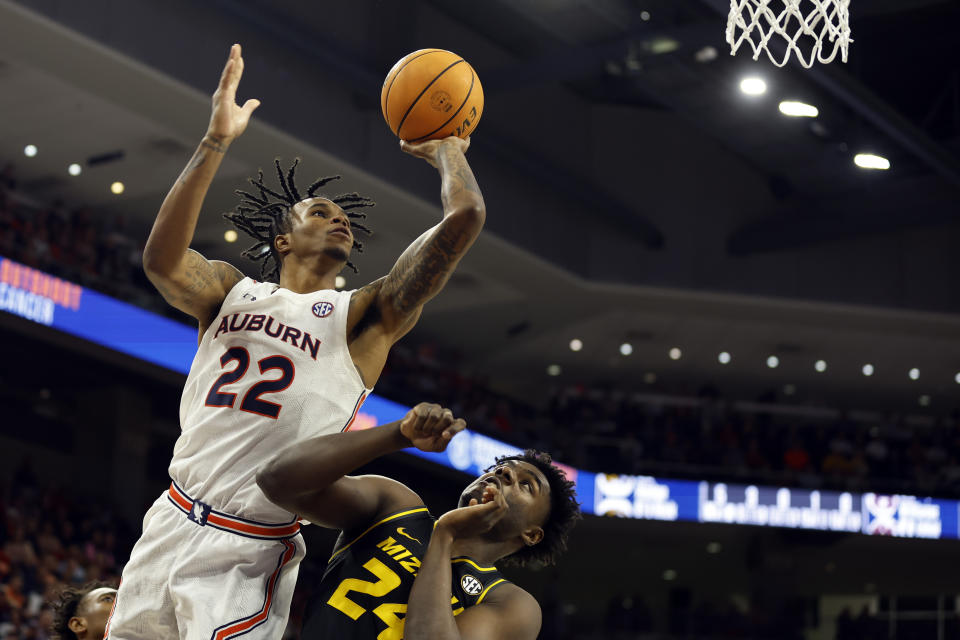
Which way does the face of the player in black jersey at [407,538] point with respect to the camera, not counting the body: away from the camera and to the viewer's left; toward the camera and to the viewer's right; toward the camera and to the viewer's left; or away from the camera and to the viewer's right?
toward the camera and to the viewer's left

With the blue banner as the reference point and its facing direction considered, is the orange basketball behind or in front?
in front

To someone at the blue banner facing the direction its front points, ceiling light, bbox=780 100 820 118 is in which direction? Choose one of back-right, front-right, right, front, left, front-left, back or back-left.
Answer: front

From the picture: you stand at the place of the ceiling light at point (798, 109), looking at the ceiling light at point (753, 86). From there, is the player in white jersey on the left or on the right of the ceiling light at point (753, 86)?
left

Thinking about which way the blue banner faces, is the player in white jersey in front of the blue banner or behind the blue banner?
in front

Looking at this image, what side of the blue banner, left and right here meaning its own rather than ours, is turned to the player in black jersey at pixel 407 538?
front

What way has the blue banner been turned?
toward the camera

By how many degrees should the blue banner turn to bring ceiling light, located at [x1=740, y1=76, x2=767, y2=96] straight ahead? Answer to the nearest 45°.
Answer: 0° — it already faces it
